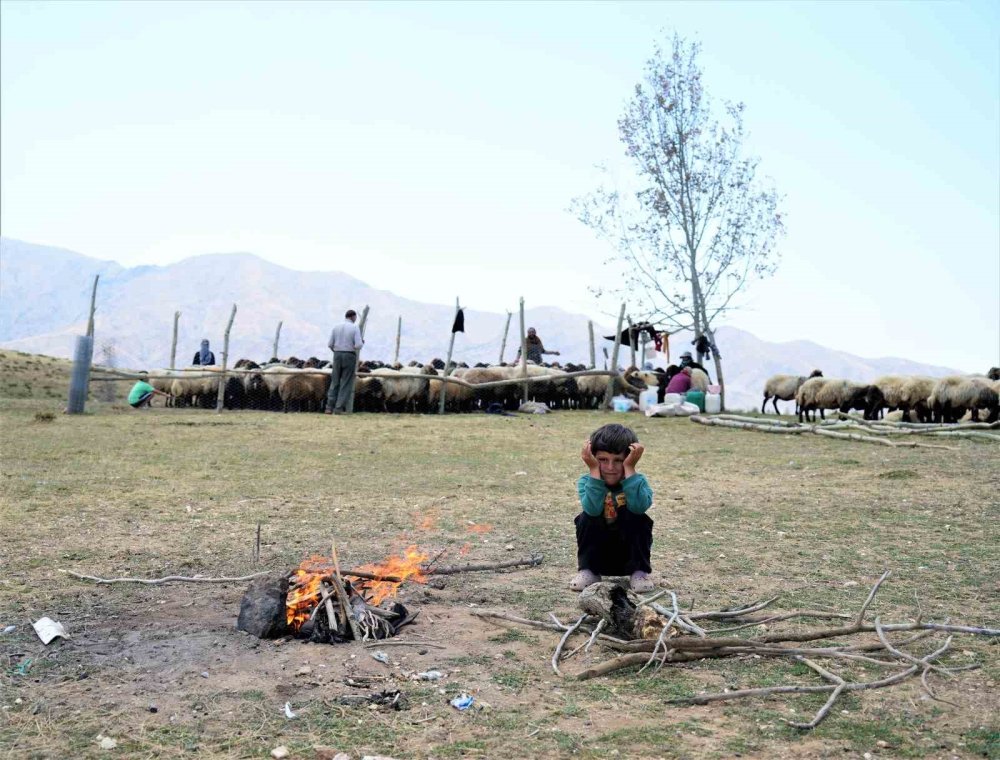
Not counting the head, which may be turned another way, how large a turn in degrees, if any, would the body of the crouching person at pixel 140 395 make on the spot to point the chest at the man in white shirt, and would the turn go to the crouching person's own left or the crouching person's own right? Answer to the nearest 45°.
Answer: approximately 45° to the crouching person's own right

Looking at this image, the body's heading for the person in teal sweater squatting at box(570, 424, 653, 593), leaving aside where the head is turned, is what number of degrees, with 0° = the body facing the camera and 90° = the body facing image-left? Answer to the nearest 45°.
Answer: approximately 0°

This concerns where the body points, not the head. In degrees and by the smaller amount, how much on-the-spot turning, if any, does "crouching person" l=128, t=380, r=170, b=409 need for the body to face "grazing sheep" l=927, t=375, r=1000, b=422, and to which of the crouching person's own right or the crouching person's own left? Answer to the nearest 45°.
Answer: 0° — they already face it

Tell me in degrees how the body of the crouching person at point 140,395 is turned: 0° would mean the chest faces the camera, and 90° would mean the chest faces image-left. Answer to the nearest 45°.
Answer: approximately 270°
